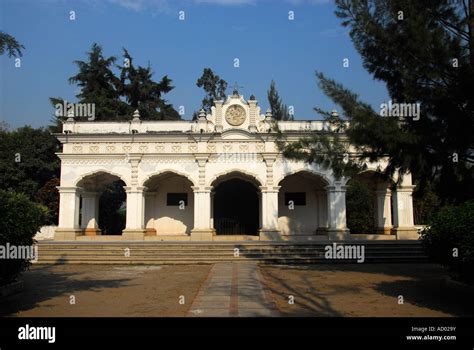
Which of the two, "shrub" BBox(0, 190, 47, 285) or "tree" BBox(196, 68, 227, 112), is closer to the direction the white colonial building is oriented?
the shrub

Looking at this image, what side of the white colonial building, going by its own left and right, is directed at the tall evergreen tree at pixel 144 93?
back

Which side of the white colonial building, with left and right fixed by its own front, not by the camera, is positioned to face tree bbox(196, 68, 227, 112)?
back

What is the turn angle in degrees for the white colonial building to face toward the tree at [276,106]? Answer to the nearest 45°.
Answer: approximately 180°

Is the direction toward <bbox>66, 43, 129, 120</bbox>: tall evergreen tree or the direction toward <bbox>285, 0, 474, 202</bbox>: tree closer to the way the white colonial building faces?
the tree

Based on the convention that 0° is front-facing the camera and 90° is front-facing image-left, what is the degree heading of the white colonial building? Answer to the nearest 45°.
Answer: approximately 0°
